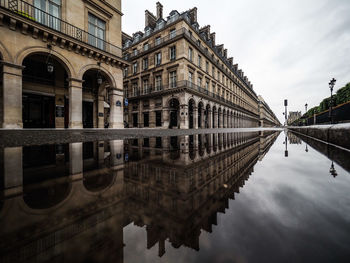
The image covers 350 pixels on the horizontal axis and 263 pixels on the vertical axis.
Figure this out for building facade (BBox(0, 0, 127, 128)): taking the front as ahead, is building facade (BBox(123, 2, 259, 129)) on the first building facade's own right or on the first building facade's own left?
on the first building facade's own left

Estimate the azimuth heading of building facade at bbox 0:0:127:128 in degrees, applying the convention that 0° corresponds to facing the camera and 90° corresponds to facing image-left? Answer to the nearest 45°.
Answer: approximately 315°
